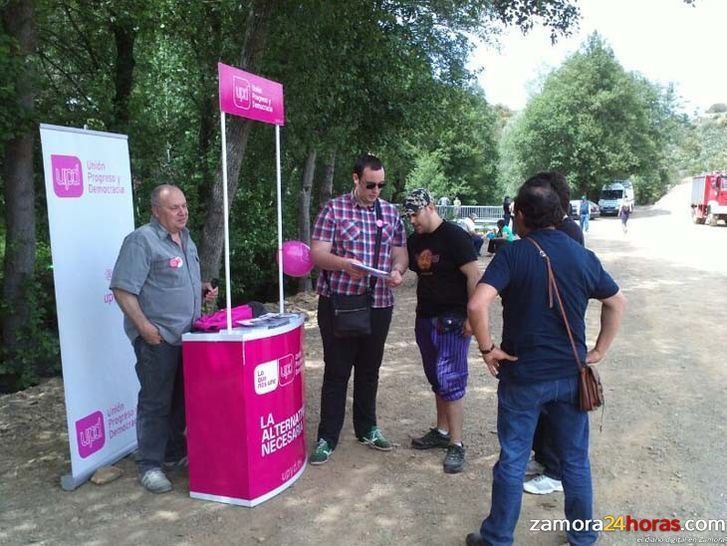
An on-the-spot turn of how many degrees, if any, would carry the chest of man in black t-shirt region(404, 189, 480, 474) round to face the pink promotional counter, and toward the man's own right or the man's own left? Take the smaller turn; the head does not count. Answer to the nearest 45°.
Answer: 0° — they already face it

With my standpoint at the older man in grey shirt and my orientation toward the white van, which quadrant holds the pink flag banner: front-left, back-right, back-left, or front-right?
front-right

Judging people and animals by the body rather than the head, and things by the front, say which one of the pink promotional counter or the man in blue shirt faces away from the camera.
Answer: the man in blue shirt

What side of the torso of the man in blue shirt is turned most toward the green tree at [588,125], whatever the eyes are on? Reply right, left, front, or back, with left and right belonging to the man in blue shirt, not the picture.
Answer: front

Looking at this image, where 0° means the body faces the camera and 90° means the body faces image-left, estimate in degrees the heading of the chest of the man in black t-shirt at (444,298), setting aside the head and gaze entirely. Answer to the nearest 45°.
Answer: approximately 45°

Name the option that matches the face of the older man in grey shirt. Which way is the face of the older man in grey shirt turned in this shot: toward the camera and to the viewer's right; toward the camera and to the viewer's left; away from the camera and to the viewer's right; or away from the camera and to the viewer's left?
toward the camera and to the viewer's right

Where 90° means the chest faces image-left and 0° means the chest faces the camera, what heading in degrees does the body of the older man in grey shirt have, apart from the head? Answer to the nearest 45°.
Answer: approximately 315°

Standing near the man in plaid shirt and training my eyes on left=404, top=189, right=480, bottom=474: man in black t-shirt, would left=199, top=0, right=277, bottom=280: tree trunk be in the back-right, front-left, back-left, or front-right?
back-left

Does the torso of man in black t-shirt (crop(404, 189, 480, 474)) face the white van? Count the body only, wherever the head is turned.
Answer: no

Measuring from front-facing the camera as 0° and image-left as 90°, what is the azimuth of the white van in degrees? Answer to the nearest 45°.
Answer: approximately 45°

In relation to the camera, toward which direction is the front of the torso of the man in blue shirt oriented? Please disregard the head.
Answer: away from the camera

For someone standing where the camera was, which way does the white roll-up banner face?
facing the viewer and to the right of the viewer

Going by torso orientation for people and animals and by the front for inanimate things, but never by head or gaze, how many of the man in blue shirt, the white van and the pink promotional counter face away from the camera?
1

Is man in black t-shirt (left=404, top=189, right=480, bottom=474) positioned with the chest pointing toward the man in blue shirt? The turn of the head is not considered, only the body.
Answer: no
